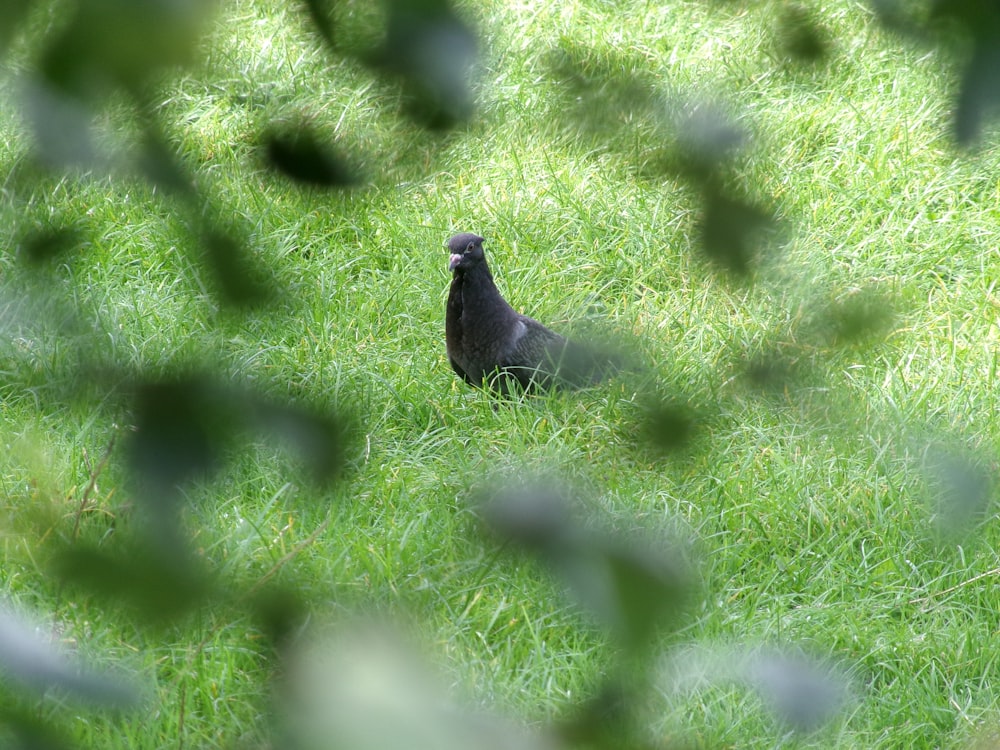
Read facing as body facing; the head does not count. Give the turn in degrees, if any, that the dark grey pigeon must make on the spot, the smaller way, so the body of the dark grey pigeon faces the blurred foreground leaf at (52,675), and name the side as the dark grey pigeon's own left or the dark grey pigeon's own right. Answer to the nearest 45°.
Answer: approximately 45° to the dark grey pigeon's own left

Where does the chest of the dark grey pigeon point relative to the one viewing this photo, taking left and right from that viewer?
facing the viewer and to the left of the viewer
